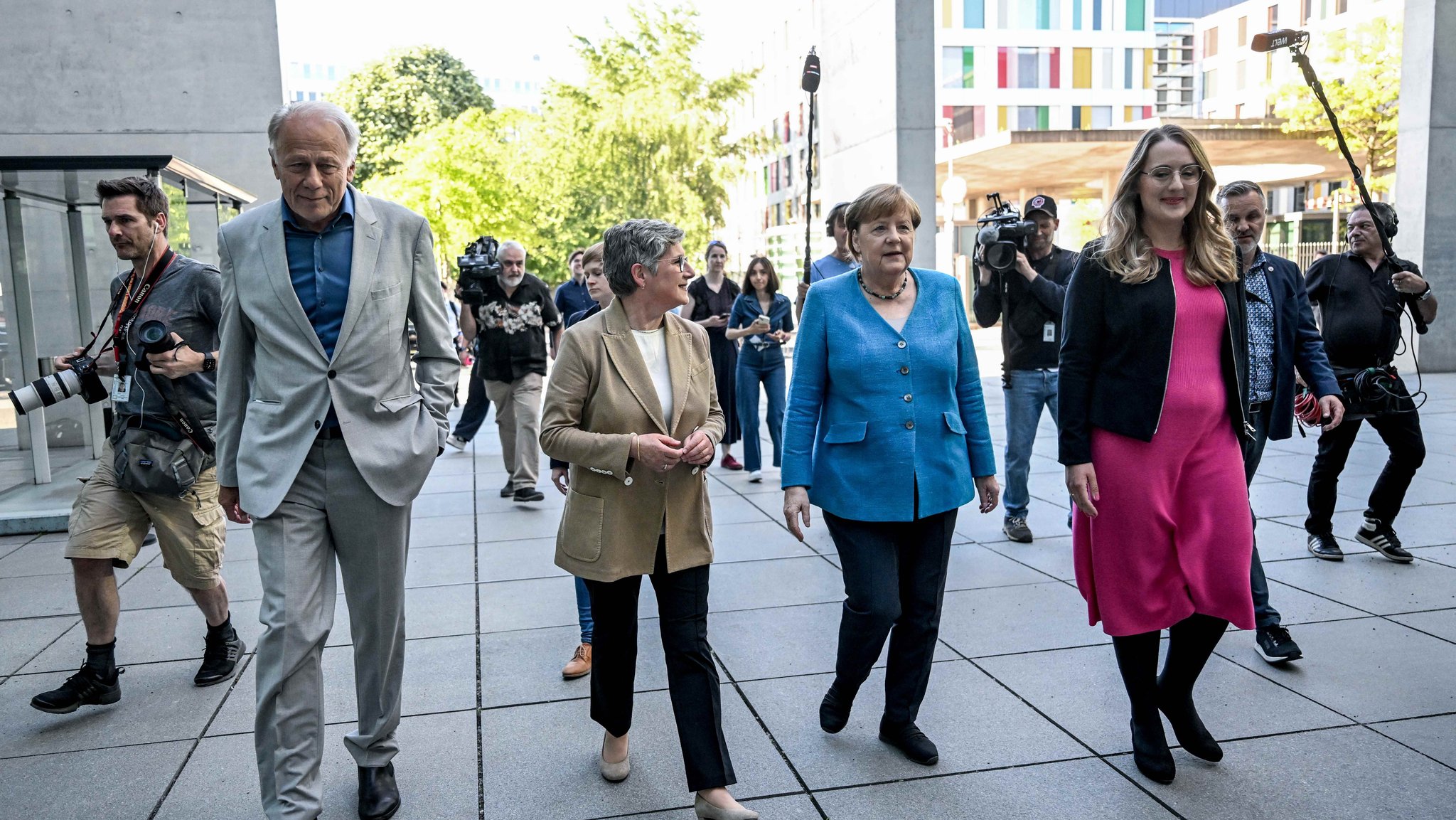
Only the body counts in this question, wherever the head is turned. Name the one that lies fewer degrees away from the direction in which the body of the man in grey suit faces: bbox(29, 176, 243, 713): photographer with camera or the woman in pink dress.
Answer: the woman in pink dress

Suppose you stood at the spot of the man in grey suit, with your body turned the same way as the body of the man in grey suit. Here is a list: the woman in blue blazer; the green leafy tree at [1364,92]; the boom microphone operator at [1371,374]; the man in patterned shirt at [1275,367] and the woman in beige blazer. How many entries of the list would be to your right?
0

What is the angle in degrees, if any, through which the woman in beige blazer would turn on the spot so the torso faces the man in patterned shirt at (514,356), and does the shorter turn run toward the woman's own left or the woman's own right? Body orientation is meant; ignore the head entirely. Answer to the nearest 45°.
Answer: approximately 135° to the woman's own left

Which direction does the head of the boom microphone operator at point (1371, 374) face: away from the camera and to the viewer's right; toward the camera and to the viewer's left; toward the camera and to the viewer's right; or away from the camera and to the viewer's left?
toward the camera and to the viewer's left

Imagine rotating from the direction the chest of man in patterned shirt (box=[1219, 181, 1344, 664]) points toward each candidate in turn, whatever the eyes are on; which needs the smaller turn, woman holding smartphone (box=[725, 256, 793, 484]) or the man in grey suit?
the man in grey suit

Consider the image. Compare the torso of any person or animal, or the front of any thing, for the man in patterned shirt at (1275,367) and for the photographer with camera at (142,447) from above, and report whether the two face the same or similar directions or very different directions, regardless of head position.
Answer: same or similar directions

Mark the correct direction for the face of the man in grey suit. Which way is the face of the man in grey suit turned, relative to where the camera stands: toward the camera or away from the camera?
toward the camera

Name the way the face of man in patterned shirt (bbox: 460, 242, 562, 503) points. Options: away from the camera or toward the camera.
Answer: toward the camera

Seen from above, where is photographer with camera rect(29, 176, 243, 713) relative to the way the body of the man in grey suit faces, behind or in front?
behind

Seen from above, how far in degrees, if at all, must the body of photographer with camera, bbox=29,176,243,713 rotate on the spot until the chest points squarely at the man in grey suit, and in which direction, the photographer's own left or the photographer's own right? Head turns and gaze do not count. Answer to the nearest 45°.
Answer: approximately 45° to the photographer's own left

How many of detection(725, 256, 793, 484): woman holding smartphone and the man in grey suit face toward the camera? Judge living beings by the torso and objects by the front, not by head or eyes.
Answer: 2

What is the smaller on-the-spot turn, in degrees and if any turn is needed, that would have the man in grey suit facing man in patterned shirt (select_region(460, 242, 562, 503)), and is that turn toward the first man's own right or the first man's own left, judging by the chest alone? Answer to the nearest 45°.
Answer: approximately 180°

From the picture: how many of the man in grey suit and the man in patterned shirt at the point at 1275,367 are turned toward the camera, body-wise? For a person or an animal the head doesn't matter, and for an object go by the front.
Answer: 2

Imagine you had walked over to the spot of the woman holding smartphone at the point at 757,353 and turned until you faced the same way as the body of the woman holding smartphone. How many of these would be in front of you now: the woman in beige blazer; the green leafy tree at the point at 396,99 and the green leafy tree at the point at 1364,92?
1

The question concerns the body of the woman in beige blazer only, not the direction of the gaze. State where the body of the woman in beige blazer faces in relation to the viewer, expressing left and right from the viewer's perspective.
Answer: facing the viewer and to the right of the viewer

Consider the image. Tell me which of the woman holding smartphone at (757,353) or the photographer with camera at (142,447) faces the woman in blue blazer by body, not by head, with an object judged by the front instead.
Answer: the woman holding smartphone

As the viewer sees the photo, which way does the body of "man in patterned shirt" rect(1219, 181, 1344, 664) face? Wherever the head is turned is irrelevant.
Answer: toward the camera

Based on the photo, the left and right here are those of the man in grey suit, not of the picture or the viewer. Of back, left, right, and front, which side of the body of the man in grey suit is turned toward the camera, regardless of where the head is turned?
front

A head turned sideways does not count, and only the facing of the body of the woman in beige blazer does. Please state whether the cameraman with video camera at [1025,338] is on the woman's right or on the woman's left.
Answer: on the woman's left

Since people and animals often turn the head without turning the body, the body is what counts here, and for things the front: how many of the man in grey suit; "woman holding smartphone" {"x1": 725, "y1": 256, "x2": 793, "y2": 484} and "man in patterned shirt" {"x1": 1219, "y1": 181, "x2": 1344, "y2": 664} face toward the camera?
3
